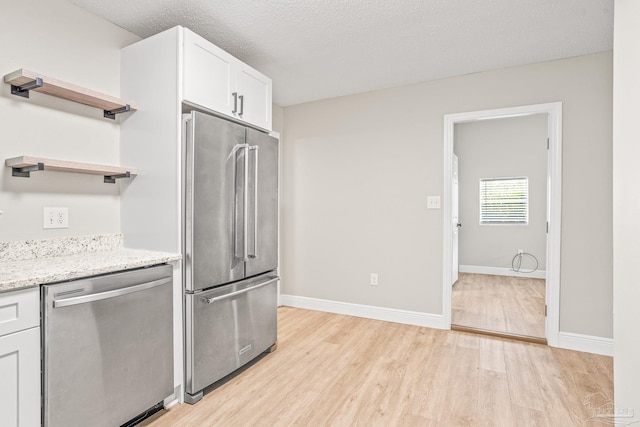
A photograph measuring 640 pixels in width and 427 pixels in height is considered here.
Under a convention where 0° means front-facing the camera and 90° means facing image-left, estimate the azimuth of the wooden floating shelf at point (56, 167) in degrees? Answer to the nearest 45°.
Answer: approximately 315°

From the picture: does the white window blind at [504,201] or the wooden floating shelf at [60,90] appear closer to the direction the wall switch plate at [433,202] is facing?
the wooden floating shelf

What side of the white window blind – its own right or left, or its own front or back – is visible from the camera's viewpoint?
front

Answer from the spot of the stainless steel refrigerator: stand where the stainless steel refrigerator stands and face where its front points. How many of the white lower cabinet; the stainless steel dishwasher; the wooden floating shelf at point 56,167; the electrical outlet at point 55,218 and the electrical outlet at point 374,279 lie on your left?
1

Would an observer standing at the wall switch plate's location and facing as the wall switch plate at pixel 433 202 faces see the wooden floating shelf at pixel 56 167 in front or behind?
in front

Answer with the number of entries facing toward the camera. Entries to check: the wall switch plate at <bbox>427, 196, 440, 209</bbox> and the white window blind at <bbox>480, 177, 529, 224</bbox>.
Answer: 2

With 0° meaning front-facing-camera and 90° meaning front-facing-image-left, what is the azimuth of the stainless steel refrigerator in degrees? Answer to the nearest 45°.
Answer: approximately 315°

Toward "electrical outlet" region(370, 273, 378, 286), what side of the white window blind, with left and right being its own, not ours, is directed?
front

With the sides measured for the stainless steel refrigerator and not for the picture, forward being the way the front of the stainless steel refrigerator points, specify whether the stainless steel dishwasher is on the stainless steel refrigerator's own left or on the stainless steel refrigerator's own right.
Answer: on the stainless steel refrigerator's own right

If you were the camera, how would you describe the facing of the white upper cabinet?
facing the viewer and to the right of the viewer
